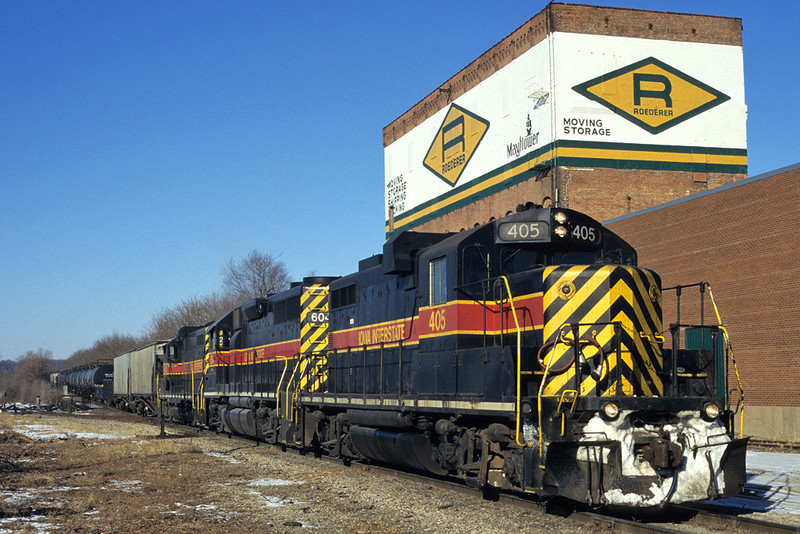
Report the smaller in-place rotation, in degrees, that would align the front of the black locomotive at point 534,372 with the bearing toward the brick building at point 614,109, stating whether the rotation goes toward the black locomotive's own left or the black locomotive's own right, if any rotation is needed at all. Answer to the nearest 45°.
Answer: approximately 135° to the black locomotive's own left

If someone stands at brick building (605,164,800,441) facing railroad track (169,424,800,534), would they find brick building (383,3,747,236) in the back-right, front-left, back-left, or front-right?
back-right

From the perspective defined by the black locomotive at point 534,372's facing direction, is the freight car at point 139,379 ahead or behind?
behind

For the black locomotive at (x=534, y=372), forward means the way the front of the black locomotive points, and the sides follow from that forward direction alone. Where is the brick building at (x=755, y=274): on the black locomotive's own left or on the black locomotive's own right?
on the black locomotive's own left

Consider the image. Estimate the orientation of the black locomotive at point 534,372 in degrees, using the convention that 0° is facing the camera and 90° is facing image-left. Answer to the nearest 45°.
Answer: approximately 315°

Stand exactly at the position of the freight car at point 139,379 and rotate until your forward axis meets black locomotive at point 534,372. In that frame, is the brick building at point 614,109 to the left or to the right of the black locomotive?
left
